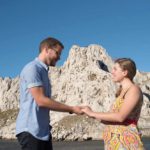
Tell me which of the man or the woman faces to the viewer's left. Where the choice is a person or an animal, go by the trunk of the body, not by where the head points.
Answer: the woman

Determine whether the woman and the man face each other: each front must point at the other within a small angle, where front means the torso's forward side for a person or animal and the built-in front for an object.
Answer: yes

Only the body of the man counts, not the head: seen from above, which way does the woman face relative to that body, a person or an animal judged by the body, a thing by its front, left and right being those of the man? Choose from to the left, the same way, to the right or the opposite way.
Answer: the opposite way

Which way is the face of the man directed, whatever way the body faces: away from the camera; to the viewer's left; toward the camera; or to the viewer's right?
to the viewer's right

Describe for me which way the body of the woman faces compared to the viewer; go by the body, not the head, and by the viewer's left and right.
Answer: facing to the left of the viewer

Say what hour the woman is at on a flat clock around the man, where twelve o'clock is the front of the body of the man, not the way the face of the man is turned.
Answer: The woman is roughly at 12 o'clock from the man.

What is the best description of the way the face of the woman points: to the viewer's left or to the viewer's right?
to the viewer's left

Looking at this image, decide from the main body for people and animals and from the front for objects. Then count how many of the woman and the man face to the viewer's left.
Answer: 1

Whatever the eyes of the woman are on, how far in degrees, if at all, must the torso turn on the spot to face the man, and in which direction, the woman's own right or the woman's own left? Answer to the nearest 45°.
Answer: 0° — they already face them

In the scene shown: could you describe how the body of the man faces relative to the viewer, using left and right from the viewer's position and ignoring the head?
facing to the right of the viewer
